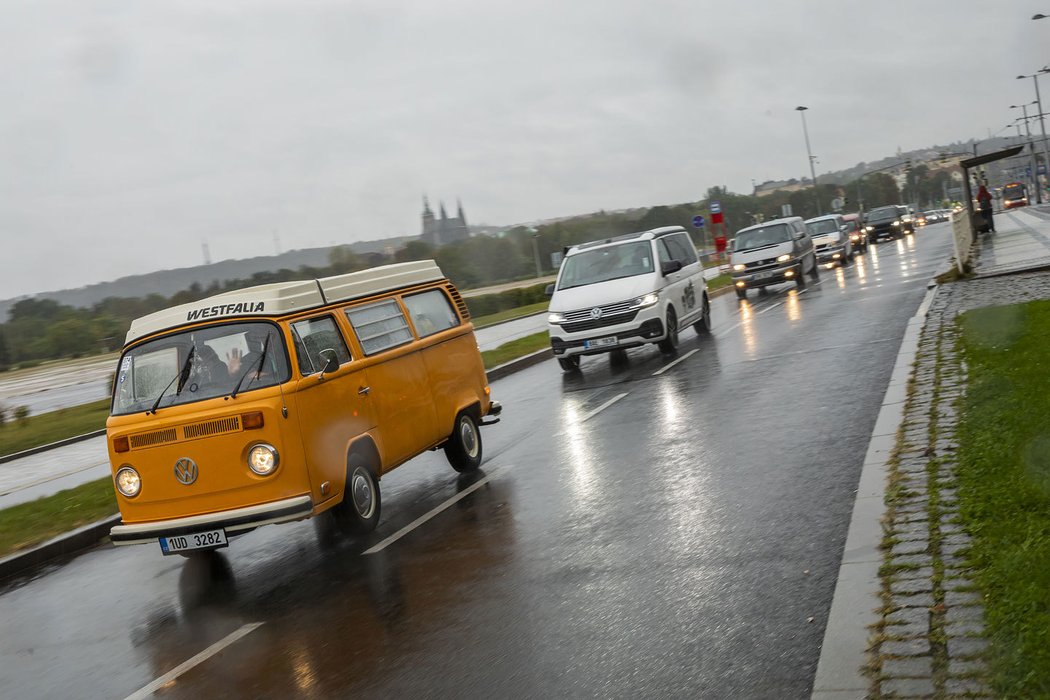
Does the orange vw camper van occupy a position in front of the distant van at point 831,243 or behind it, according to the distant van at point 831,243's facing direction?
in front

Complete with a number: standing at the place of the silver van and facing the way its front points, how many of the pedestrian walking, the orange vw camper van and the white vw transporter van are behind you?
1

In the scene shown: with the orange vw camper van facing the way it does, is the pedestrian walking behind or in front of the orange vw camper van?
behind

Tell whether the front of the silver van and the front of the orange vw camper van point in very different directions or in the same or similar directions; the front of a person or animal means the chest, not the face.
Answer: same or similar directions

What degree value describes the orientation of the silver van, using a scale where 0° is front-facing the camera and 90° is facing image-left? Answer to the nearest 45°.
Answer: approximately 45°

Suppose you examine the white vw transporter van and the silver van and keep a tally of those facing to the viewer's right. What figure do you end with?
0

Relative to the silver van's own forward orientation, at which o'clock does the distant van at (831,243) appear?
The distant van is roughly at 5 o'clock from the silver van.

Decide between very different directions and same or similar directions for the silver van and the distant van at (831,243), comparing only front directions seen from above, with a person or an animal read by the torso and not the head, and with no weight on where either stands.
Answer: same or similar directions

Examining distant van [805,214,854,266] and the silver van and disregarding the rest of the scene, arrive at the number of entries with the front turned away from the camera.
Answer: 0

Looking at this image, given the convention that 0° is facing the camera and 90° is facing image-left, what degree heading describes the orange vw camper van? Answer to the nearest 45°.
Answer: approximately 45°

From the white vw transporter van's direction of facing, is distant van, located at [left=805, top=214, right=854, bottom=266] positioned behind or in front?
behind

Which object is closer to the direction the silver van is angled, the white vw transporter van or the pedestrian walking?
the white vw transporter van

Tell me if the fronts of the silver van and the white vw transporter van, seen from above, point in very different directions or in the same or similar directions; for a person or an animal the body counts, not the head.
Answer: same or similar directions

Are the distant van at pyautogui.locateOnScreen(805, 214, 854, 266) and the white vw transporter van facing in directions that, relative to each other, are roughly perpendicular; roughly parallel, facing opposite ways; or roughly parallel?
roughly parallel

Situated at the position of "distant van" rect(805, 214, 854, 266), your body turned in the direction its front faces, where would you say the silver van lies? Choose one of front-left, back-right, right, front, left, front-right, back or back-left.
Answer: front-left

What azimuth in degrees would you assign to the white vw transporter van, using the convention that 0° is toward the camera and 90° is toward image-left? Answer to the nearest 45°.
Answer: approximately 45°
